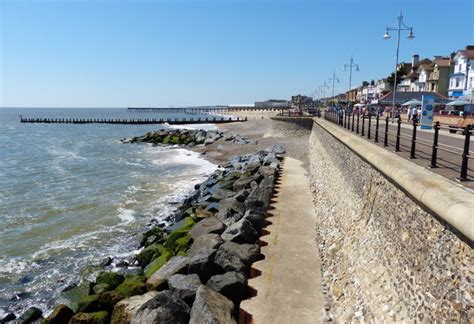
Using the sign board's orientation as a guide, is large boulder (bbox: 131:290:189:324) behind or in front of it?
in front

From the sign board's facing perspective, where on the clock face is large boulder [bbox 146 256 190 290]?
The large boulder is roughly at 1 o'clock from the sign board.

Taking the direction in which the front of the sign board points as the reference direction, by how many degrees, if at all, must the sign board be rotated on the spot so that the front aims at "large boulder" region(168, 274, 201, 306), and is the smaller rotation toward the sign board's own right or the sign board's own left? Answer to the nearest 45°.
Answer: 0° — it already faces it

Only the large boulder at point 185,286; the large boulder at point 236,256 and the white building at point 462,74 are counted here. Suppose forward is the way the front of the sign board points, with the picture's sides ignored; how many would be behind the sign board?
1

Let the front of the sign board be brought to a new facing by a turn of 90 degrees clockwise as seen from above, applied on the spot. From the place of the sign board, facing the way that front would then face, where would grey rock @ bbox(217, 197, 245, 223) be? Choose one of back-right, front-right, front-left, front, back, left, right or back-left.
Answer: front-left

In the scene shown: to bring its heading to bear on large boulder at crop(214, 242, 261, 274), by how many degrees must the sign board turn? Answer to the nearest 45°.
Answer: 0° — it already faces it

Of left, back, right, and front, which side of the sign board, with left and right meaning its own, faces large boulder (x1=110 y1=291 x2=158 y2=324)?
front

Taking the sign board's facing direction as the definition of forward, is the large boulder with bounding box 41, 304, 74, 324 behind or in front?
in front

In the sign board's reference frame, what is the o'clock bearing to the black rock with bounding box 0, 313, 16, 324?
The black rock is roughly at 1 o'clock from the sign board.

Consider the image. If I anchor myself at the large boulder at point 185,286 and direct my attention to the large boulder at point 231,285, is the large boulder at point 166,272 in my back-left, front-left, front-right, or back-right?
back-left

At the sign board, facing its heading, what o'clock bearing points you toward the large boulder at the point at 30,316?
The large boulder is roughly at 1 o'clock from the sign board.

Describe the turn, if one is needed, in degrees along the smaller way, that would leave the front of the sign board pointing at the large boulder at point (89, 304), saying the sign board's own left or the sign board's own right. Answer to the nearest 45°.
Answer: approximately 45° to the sign board's own right

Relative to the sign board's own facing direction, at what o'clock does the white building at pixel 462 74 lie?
The white building is roughly at 6 o'clock from the sign board.

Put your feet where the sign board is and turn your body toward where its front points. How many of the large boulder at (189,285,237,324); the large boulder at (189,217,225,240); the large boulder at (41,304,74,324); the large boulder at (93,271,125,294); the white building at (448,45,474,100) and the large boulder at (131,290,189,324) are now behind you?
1

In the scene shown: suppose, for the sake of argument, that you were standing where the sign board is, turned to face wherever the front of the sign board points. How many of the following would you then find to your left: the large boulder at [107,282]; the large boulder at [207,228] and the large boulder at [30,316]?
0

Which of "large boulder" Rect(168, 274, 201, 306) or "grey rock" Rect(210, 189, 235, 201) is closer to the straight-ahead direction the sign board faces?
the large boulder

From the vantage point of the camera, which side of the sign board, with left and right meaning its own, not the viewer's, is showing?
front

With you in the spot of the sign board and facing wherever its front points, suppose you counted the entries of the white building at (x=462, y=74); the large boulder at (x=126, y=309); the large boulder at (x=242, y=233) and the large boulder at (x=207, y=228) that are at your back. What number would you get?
1

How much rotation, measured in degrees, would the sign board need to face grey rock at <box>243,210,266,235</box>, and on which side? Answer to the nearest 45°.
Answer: approximately 45° to its right

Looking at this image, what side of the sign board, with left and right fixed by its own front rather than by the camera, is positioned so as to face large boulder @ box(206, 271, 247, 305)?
front

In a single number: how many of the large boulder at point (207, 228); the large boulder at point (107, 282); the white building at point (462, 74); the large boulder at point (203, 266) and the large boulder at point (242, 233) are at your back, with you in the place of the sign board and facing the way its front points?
1
